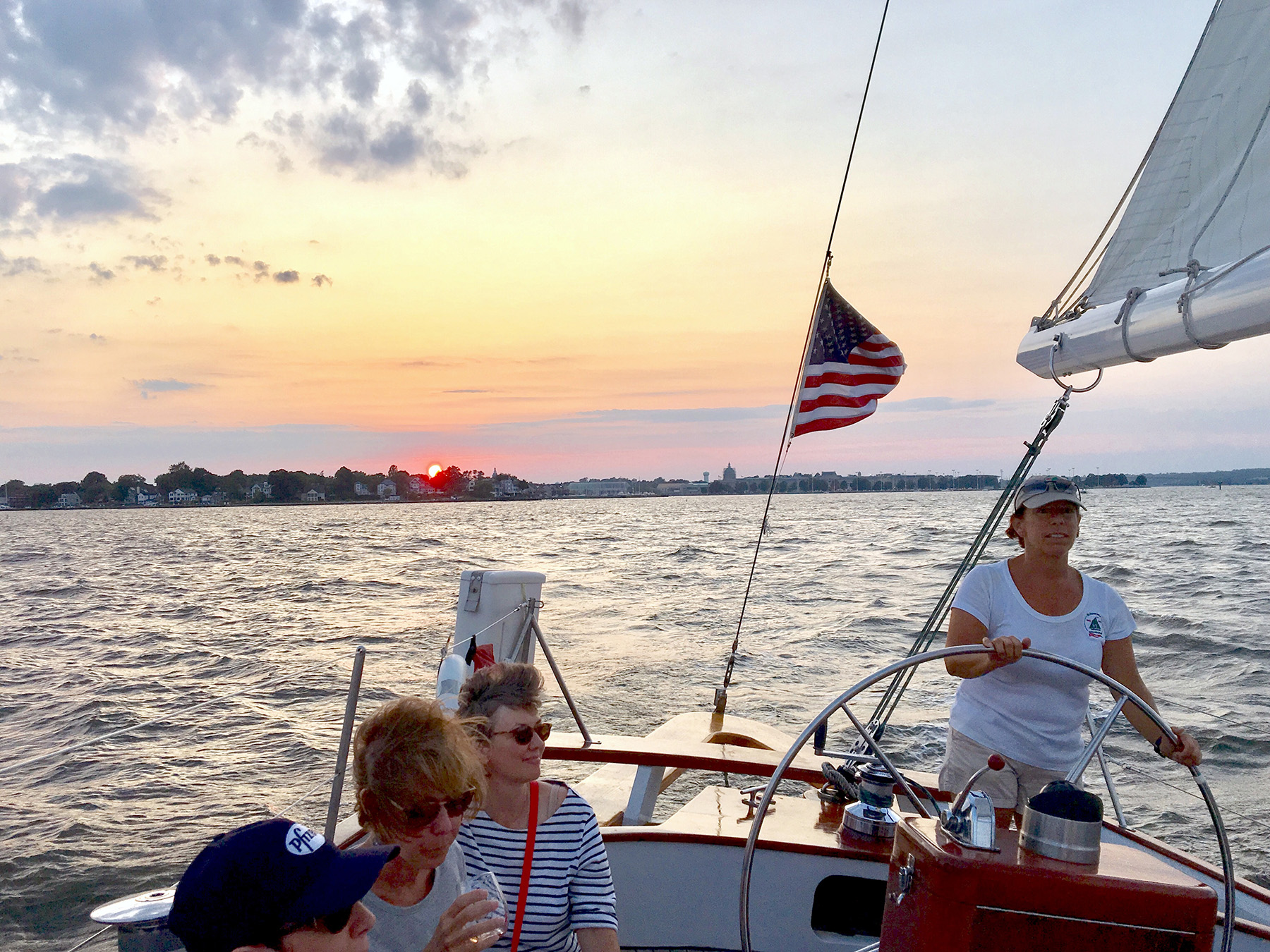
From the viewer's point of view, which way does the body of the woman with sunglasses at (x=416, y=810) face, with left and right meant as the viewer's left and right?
facing the viewer and to the right of the viewer

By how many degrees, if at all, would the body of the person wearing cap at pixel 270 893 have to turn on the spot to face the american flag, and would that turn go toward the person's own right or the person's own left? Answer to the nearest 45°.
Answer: approximately 45° to the person's own left

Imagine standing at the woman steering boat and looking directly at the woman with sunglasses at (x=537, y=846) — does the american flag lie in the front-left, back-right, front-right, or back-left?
back-right

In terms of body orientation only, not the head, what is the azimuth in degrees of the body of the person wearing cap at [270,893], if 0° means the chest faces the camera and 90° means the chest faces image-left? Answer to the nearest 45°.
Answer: approximately 270°

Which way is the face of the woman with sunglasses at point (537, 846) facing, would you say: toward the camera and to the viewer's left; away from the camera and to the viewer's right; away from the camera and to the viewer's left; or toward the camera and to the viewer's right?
toward the camera and to the viewer's right

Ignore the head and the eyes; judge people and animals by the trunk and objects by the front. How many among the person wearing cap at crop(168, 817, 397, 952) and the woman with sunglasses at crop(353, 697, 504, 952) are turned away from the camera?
0

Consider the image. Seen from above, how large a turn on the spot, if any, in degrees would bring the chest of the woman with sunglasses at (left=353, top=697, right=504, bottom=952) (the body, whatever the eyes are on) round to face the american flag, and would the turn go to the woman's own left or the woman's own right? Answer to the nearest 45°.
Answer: approximately 90° to the woman's own left

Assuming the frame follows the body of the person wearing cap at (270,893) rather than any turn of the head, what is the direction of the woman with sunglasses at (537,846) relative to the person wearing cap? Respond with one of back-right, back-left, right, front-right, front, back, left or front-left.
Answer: front-left
